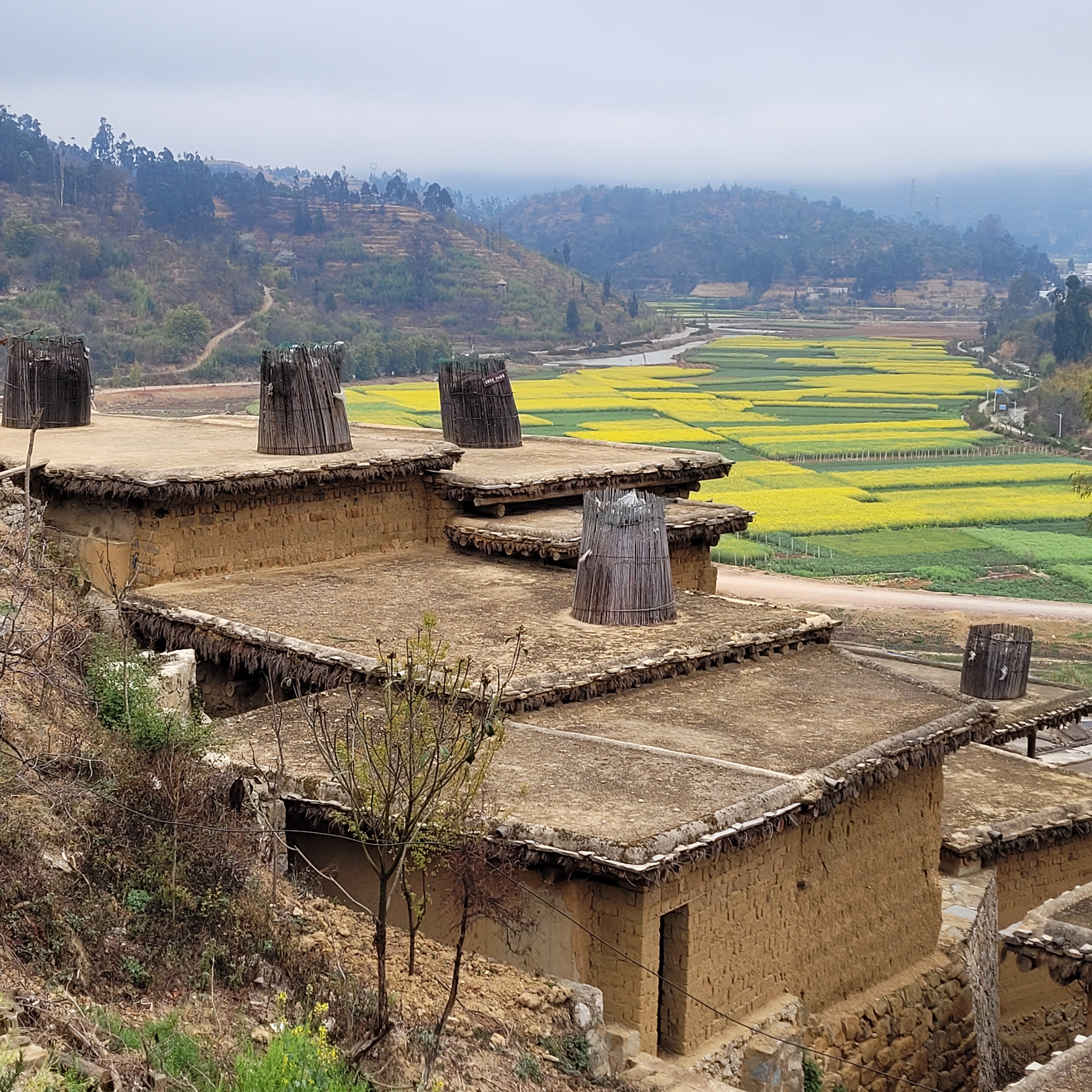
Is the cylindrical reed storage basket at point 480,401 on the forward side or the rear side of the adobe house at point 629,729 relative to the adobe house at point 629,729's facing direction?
on the rear side

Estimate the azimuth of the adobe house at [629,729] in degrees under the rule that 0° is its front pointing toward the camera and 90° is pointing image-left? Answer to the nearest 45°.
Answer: approximately 315°

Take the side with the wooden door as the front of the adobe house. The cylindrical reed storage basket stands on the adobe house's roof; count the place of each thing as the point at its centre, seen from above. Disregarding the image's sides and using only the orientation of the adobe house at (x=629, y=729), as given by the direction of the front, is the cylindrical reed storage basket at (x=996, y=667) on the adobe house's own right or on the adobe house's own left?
on the adobe house's own left

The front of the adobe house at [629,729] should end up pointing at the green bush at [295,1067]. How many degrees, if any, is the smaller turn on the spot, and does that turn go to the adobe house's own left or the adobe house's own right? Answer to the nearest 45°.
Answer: approximately 45° to the adobe house's own right

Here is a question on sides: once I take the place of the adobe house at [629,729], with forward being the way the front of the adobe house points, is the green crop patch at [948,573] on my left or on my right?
on my left

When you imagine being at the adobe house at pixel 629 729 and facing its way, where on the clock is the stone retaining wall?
The stone retaining wall is roughly at 11 o'clock from the adobe house.

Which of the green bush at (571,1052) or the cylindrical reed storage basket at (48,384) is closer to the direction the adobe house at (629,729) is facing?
the green bush

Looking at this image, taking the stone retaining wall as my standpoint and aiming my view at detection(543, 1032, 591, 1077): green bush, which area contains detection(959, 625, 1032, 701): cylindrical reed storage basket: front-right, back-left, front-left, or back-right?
back-right
